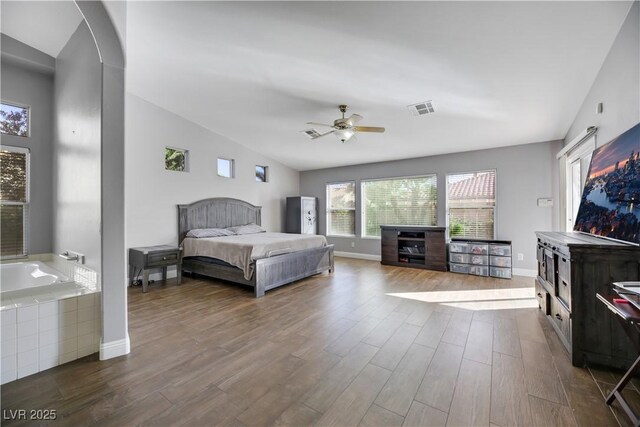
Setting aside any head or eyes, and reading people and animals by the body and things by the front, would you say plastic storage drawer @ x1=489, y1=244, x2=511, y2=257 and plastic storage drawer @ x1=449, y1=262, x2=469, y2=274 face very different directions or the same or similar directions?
same or similar directions

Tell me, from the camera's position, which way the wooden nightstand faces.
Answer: facing the viewer and to the right of the viewer

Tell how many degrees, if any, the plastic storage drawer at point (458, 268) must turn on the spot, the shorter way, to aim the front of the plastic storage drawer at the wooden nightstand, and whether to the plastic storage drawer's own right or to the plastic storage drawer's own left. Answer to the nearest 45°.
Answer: approximately 45° to the plastic storage drawer's own right

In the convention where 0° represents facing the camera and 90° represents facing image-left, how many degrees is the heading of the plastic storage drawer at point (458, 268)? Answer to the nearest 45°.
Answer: approximately 0°

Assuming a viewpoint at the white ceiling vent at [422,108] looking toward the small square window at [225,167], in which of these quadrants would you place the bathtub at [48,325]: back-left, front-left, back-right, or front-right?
front-left

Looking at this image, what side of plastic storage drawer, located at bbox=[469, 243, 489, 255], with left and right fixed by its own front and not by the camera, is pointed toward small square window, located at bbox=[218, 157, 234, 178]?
right

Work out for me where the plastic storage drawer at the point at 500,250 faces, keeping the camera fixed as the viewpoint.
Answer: facing the viewer

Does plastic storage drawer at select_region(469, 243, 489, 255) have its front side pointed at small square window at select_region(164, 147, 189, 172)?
no

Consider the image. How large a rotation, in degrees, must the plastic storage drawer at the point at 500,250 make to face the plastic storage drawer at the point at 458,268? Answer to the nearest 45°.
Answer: approximately 90° to its right

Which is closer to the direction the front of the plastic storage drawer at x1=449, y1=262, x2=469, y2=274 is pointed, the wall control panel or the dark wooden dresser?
the dark wooden dresser

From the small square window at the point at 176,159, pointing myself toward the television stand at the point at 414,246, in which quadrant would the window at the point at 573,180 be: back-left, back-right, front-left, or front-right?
front-right

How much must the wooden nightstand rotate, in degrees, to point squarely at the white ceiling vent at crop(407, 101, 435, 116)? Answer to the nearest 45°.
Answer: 0° — it already faces it

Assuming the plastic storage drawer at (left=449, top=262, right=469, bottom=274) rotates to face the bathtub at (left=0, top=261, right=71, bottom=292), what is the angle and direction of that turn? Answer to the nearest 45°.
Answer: approximately 45° to its right

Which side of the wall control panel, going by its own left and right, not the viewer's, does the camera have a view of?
front

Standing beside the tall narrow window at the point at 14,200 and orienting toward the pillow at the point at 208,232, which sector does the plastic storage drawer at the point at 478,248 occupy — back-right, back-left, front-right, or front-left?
front-right
